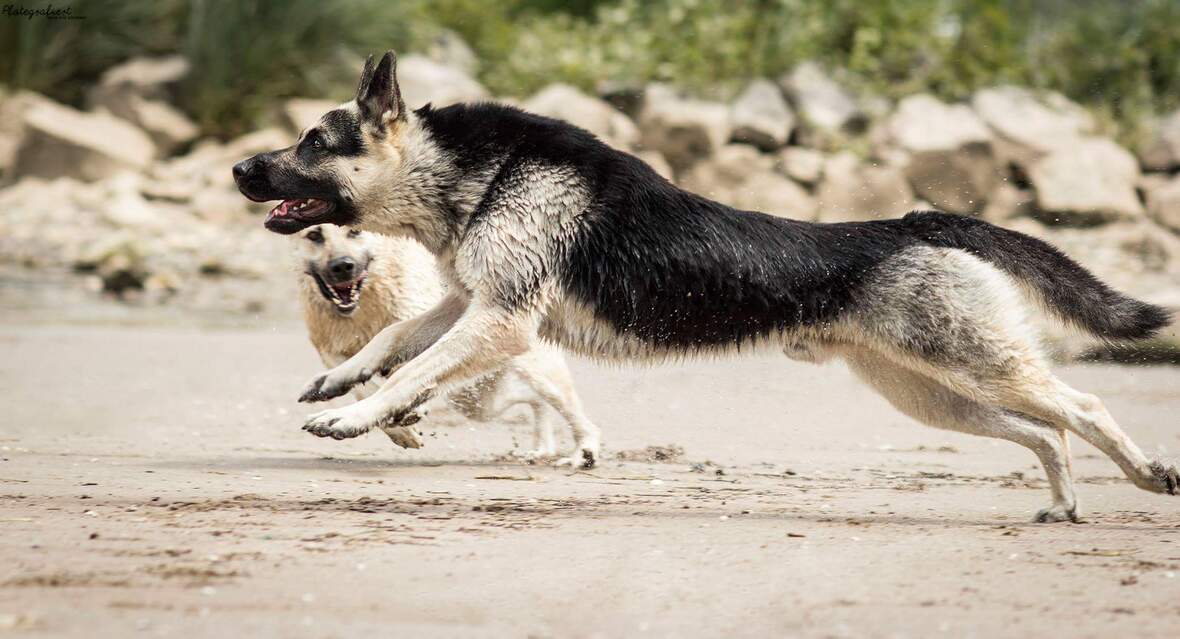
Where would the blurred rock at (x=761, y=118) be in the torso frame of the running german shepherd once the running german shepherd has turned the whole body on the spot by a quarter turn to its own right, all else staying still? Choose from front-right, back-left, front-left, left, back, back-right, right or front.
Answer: front

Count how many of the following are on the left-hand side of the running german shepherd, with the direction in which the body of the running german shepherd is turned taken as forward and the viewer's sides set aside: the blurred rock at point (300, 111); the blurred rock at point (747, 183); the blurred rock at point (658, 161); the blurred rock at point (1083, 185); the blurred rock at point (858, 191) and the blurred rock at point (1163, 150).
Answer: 0

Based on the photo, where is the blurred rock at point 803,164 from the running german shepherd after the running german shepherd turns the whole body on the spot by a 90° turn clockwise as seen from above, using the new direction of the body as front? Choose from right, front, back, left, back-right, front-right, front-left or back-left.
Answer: front

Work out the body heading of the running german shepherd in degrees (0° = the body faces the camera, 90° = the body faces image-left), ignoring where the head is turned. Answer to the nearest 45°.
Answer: approximately 90°

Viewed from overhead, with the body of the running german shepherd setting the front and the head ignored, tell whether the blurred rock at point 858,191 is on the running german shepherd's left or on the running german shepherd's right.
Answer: on the running german shepherd's right

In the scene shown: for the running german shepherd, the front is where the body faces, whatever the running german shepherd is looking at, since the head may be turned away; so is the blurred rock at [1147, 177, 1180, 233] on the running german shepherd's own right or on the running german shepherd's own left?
on the running german shepherd's own right

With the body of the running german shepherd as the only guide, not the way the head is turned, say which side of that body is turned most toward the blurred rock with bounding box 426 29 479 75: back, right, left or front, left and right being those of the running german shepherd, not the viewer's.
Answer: right

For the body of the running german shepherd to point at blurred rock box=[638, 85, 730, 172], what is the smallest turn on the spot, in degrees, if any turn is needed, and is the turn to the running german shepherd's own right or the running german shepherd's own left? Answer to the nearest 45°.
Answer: approximately 90° to the running german shepherd's own right

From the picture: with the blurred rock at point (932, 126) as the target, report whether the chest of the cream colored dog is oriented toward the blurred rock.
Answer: no

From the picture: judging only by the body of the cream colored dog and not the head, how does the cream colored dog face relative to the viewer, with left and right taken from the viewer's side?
facing the viewer and to the left of the viewer

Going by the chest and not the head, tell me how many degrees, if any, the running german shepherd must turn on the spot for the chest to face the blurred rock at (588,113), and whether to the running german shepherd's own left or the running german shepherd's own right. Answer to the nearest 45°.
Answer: approximately 90° to the running german shepherd's own right

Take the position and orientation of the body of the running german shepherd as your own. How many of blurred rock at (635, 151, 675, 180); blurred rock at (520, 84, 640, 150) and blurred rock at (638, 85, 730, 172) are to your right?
3

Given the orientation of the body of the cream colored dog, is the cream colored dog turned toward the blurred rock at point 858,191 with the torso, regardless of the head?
no

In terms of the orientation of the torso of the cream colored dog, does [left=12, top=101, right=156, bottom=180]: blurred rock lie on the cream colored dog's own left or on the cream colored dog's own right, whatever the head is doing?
on the cream colored dog's own right

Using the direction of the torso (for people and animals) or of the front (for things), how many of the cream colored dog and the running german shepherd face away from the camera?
0
